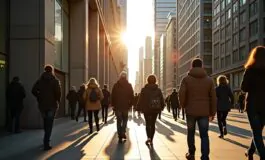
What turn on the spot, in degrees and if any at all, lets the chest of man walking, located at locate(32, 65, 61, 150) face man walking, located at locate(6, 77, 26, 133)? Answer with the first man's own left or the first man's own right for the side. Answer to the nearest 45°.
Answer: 0° — they already face them

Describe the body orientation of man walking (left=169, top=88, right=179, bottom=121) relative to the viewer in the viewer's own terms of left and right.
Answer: facing away from the viewer

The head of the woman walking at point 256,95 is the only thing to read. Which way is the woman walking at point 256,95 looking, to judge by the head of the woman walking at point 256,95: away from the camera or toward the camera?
away from the camera

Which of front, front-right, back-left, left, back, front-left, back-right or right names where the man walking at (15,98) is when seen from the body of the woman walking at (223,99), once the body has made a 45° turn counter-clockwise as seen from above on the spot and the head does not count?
front-left

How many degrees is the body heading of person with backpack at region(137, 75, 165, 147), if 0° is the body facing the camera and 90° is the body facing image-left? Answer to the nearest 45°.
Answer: approximately 180°

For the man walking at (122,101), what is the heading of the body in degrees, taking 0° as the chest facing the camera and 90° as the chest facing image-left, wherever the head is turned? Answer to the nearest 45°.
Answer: approximately 180°

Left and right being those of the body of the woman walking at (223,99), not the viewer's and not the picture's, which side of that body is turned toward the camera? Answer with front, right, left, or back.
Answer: back

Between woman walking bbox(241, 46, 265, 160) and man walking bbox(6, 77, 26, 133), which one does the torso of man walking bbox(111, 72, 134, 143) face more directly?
the man walking

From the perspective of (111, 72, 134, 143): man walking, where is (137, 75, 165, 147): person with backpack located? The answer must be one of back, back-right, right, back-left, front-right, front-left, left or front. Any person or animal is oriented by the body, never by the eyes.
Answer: back-right
